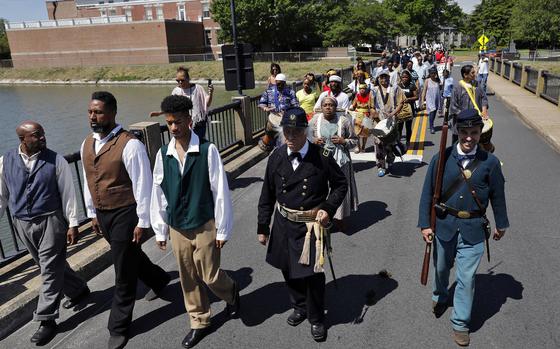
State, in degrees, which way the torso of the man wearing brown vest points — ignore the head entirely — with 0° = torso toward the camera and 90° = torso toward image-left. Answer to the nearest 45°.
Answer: approximately 45°

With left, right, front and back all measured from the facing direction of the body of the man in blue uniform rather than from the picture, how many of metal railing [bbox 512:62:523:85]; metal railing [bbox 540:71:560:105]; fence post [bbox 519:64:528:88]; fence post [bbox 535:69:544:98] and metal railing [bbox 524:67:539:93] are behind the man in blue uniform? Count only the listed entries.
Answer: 5

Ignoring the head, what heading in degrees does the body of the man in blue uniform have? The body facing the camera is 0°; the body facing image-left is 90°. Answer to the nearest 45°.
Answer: approximately 0°

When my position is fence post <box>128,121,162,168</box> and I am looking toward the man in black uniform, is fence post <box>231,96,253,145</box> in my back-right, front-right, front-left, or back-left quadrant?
back-left

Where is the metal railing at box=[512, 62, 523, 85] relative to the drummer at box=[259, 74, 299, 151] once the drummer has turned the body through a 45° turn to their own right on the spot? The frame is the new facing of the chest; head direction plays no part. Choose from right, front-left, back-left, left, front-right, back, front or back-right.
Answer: back

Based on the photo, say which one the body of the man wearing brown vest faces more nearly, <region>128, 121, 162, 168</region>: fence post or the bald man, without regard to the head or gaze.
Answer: the bald man

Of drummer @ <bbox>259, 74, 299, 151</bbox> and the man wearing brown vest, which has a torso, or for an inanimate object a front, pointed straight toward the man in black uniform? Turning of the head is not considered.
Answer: the drummer

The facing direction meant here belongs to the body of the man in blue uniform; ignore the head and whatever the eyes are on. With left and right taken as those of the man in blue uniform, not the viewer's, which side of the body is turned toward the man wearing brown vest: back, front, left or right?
right

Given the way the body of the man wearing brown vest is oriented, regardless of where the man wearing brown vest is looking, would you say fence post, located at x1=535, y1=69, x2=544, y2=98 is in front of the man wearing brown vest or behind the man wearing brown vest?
behind

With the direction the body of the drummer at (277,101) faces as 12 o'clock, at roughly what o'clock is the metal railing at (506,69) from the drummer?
The metal railing is roughly at 7 o'clock from the drummer.

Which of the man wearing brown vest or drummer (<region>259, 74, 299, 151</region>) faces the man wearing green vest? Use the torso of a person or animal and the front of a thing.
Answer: the drummer

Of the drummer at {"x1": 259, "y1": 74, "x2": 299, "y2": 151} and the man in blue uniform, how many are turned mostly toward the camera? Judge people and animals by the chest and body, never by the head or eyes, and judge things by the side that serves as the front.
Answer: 2

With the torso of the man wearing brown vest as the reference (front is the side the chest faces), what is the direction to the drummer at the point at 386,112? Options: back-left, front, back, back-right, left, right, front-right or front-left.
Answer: back

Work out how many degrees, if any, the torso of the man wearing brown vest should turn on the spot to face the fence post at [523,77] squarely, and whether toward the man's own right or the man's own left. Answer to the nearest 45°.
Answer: approximately 180°

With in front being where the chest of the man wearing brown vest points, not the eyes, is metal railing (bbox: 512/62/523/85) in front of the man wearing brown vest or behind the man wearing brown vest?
behind
